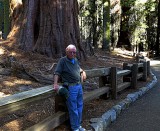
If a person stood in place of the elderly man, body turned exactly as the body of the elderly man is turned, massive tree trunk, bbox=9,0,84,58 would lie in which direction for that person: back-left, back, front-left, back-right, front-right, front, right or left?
back-left

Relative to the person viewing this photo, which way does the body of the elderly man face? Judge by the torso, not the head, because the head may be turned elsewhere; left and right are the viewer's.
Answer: facing the viewer and to the right of the viewer
